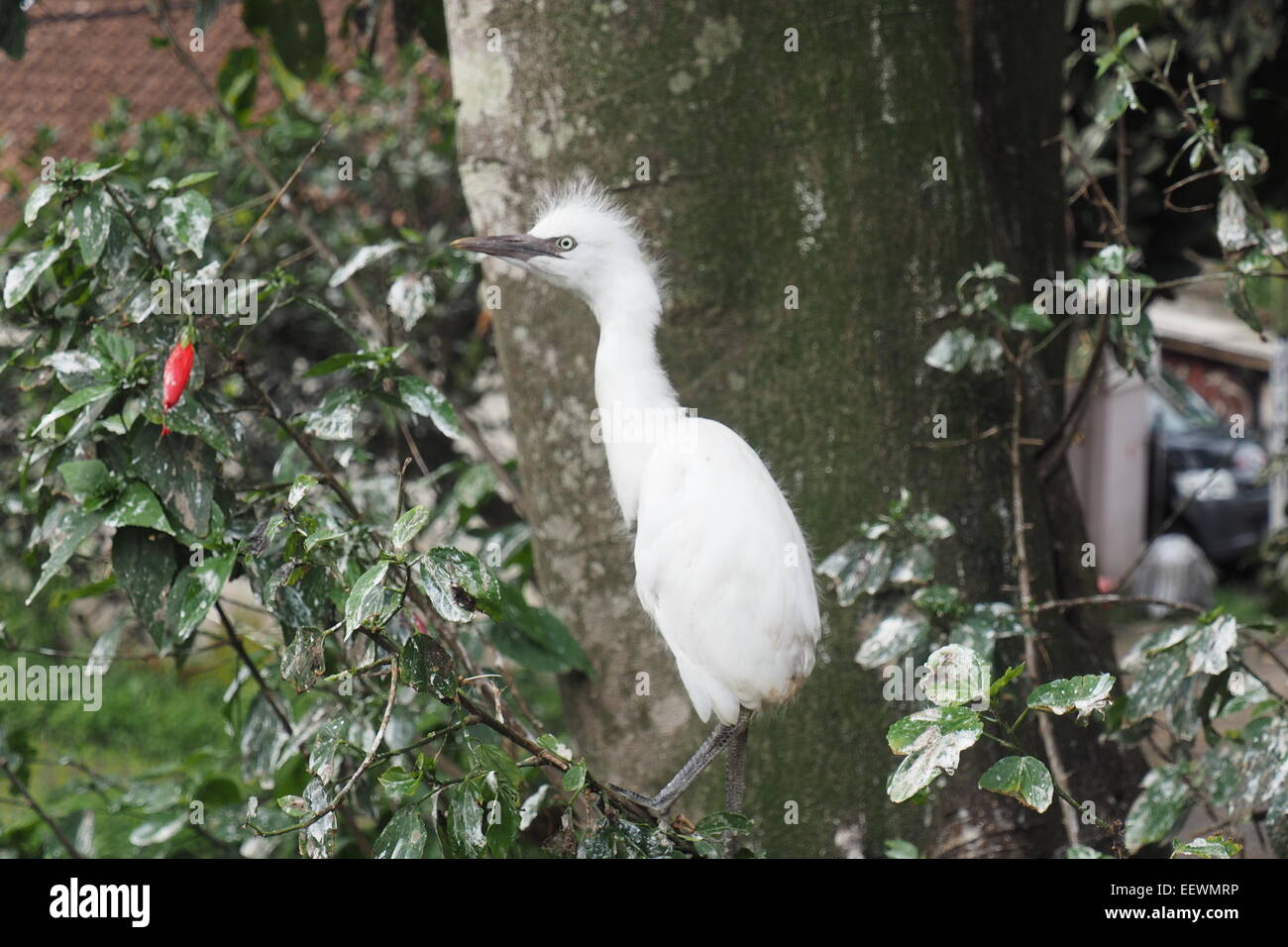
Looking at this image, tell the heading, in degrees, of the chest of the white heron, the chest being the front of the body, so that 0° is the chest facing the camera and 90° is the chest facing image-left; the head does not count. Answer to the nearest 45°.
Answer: approximately 90°

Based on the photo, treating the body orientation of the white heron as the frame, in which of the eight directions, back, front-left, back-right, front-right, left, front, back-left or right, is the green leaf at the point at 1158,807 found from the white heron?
back-right

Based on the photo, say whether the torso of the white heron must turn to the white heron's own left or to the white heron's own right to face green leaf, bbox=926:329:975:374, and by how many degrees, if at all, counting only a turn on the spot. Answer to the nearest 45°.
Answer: approximately 135° to the white heron's own right

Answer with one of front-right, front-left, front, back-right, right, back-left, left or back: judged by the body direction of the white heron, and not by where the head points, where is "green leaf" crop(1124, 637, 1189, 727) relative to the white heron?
back-right

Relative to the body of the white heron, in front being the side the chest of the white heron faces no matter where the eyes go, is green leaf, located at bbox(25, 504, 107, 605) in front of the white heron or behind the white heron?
in front
